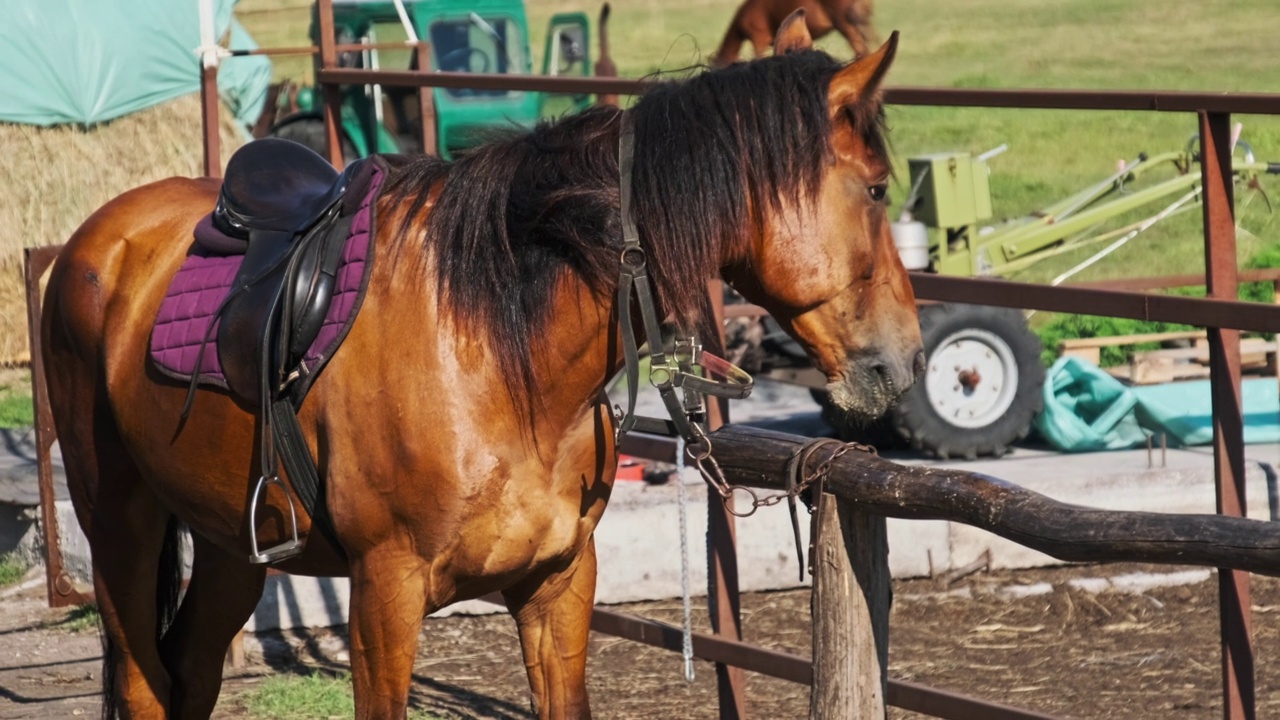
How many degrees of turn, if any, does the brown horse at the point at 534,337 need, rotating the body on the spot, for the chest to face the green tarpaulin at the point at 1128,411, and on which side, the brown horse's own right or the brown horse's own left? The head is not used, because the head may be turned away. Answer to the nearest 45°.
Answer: approximately 90° to the brown horse's own left

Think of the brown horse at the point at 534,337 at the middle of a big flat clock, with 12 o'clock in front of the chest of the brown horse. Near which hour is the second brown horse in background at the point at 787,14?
The second brown horse in background is roughly at 8 o'clock from the brown horse.

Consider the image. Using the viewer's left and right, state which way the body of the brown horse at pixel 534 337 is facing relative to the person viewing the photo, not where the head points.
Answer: facing the viewer and to the right of the viewer

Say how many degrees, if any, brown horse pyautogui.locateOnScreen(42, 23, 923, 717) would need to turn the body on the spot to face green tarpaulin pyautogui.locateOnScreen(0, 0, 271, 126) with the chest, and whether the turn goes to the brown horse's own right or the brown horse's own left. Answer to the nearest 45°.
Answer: approximately 135° to the brown horse's own left

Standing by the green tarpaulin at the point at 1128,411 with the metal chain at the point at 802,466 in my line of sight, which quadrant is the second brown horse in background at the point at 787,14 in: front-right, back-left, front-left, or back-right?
back-right
